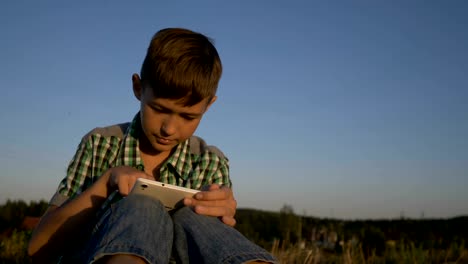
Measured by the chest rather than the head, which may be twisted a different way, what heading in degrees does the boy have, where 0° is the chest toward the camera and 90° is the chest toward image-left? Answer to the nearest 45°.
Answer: approximately 0°

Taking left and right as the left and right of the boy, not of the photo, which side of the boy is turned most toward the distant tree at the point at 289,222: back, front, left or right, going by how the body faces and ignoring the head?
back
